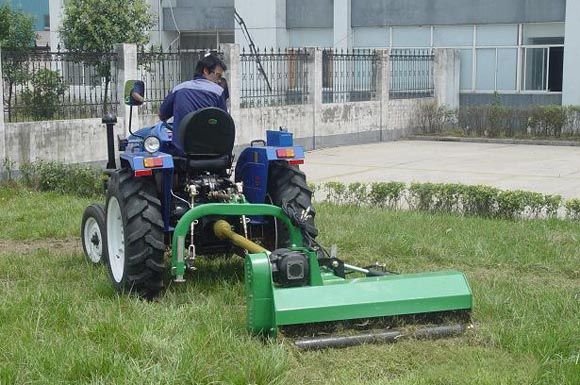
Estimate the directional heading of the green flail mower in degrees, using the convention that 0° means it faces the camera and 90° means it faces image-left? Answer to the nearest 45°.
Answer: approximately 135°

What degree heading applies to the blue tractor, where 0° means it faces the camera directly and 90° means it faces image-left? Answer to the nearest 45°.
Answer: approximately 135°

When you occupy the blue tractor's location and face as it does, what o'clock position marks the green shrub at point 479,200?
The green shrub is roughly at 3 o'clock from the blue tractor.

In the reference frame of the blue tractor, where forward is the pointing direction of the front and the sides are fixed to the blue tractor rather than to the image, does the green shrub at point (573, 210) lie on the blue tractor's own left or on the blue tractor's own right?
on the blue tractor's own right

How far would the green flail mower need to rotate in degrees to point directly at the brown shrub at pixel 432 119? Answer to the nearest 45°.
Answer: approximately 45° to its right

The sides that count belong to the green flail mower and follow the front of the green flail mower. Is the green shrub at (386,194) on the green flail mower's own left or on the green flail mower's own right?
on the green flail mower's own right

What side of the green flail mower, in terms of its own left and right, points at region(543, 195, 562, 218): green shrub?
right

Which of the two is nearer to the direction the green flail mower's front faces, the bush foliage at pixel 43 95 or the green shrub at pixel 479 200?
the bush foliage

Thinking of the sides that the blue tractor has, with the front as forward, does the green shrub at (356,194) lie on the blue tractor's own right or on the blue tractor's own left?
on the blue tractor's own right

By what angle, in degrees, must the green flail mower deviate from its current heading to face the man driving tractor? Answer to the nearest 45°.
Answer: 0° — it already faces them
